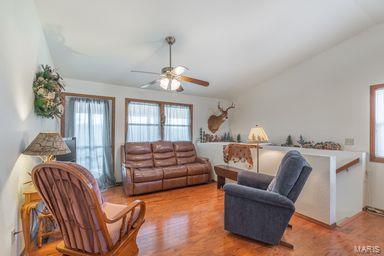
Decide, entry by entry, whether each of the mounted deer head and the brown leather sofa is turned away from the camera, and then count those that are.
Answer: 0

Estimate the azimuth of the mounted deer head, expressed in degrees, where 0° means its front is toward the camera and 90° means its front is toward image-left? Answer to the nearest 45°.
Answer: approximately 315°

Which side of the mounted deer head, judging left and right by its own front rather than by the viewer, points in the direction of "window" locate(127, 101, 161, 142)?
right

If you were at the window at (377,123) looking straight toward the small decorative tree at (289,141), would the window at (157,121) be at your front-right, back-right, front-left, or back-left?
front-left

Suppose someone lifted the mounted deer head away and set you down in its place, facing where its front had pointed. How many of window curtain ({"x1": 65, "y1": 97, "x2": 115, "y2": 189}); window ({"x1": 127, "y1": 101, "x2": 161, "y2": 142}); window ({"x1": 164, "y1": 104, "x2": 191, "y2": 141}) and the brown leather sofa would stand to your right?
4

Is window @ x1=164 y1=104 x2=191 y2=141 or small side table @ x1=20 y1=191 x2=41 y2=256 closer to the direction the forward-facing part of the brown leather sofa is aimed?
the small side table

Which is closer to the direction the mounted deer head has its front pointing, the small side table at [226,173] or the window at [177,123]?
the small side table

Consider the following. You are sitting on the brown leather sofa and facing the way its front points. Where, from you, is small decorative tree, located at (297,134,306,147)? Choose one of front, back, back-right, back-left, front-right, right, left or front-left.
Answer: front-left

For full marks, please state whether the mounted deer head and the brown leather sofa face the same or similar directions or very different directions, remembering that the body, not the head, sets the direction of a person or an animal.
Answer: same or similar directions

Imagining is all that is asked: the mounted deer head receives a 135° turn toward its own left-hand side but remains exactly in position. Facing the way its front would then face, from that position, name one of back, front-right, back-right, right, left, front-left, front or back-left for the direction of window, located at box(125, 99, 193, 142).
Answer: back-left

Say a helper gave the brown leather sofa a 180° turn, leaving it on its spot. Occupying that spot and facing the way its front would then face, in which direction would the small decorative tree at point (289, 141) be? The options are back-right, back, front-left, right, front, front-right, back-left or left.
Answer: back-right

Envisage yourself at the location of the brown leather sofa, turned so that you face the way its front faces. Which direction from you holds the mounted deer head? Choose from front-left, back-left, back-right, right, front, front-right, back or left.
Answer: left

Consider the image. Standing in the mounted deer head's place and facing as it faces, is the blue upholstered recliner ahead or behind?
ahead

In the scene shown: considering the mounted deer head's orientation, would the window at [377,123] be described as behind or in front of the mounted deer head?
in front

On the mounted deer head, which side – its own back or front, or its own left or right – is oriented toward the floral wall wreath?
right
